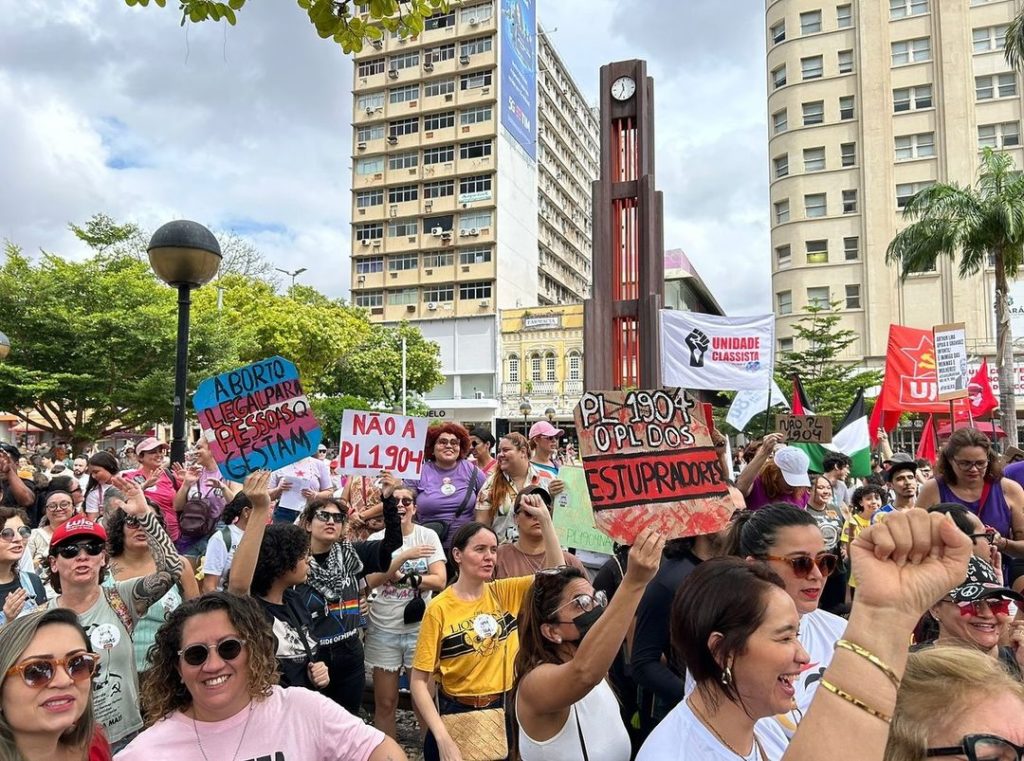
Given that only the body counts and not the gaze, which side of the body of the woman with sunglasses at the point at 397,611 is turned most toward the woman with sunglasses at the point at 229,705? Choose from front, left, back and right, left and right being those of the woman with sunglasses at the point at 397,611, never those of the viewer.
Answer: front

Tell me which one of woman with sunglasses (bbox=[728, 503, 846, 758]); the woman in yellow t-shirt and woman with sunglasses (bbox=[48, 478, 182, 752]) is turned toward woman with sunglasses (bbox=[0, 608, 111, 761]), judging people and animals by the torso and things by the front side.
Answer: woman with sunglasses (bbox=[48, 478, 182, 752])

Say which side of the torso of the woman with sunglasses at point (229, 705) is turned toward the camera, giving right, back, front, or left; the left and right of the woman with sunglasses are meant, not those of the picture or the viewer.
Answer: front

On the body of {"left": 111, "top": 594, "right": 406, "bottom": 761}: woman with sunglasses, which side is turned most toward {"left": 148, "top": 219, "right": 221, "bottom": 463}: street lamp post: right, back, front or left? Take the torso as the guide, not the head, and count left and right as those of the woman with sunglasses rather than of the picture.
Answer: back

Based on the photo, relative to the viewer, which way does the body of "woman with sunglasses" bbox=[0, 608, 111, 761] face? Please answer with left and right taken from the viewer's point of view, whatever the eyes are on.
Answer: facing the viewer and to the right of the viewer

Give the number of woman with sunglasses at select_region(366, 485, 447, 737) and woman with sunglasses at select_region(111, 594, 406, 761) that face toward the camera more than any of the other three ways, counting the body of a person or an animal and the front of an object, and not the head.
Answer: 2

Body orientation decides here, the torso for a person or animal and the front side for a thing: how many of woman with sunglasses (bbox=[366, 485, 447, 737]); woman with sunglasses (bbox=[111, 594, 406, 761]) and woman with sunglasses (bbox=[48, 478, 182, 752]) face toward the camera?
3

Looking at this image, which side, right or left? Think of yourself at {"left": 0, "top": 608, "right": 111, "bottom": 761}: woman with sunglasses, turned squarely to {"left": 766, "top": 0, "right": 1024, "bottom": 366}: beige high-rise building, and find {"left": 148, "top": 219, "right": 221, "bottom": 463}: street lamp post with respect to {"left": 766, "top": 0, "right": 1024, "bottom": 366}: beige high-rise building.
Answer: left

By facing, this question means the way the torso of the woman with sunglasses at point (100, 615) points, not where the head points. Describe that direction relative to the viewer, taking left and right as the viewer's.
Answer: facing the viewer

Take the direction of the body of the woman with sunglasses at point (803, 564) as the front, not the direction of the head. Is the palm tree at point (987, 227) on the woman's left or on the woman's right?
on the woman's left

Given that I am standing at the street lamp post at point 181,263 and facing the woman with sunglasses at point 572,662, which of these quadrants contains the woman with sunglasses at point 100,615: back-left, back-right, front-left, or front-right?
front-right

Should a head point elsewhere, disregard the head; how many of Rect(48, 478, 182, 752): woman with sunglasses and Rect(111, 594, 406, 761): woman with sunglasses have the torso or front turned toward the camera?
2
